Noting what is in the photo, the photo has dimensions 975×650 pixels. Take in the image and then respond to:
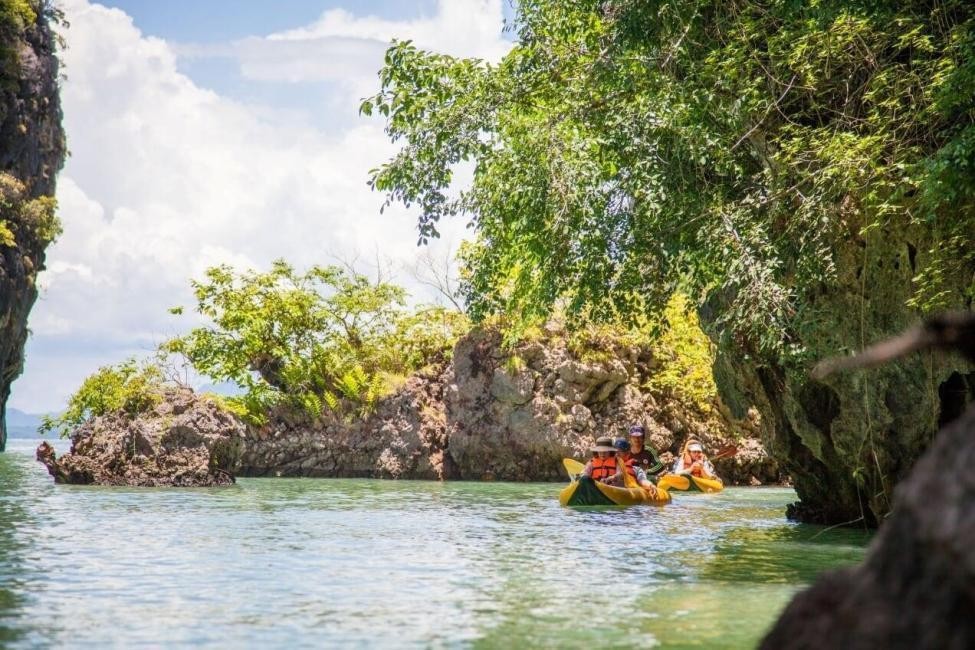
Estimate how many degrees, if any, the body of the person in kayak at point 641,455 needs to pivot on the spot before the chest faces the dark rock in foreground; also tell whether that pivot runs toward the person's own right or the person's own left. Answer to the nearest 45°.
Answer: approximately 45° to the person's own left

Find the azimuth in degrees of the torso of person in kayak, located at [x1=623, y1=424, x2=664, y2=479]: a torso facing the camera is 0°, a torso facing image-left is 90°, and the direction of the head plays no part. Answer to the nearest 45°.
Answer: approximately 45°

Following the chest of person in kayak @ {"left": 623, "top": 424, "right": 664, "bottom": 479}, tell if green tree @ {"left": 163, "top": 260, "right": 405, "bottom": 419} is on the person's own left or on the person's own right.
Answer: on the person's own right

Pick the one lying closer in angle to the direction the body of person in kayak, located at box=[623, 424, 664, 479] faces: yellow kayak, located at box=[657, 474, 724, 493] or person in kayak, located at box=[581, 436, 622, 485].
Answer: the person in kayak

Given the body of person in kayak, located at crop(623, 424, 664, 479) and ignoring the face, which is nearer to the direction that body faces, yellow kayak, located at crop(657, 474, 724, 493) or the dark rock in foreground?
the dark rock in foreground
